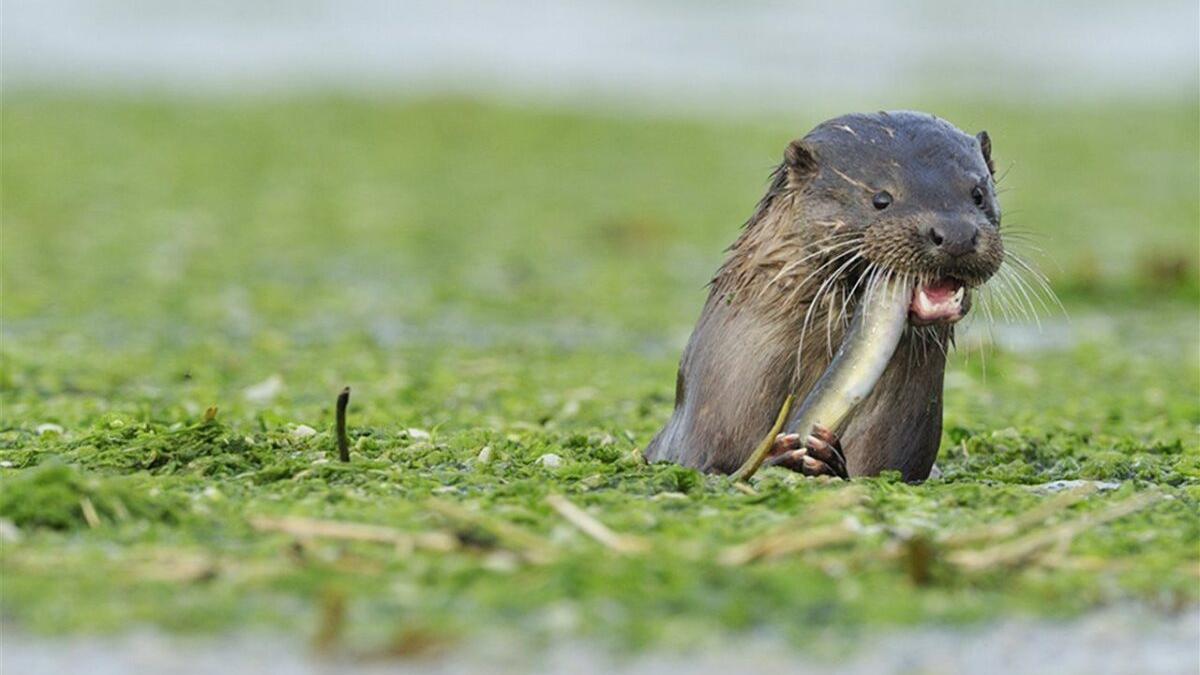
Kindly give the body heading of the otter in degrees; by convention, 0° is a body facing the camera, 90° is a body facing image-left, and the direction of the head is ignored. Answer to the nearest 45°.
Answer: approximately 315°

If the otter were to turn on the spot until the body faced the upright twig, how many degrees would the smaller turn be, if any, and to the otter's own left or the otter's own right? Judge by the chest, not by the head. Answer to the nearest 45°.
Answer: approximately 135° to the otter's own right
